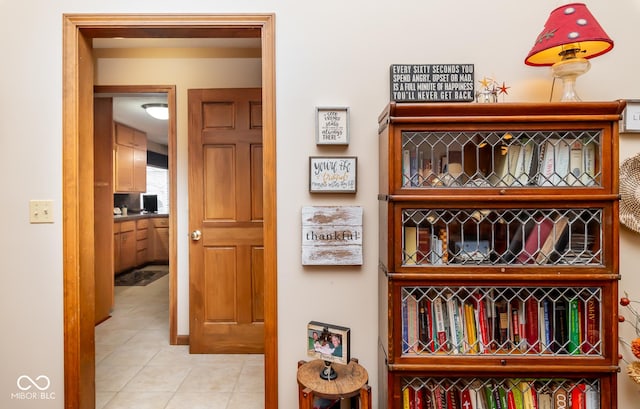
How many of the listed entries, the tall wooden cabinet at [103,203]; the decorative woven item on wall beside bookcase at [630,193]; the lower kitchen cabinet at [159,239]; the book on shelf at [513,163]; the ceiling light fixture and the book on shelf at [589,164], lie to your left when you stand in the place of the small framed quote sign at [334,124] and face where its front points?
3

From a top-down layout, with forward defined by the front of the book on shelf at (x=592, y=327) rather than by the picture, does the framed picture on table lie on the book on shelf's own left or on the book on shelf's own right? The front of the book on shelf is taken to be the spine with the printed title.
on the book on shelf's own right

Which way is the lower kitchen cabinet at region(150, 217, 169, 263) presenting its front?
toward the camera

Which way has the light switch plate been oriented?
toward the camera

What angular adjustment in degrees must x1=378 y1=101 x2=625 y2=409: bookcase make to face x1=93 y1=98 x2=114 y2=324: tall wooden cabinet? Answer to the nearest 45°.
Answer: approximately 90° to its right

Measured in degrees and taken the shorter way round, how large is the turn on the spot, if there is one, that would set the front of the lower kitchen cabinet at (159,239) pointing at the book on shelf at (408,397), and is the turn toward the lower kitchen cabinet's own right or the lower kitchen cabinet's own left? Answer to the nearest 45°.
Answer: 0° — it already faces it
